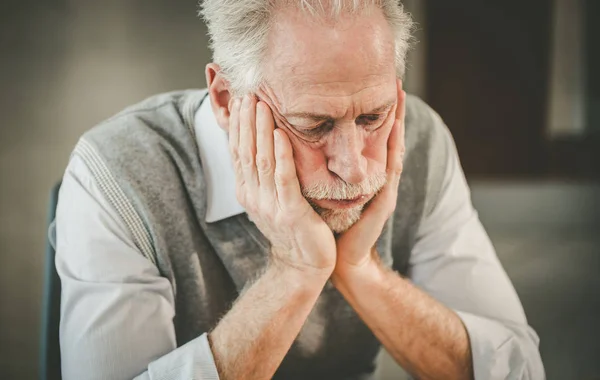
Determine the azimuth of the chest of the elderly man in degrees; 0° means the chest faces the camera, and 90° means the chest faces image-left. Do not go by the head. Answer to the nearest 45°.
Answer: approximately 315°
